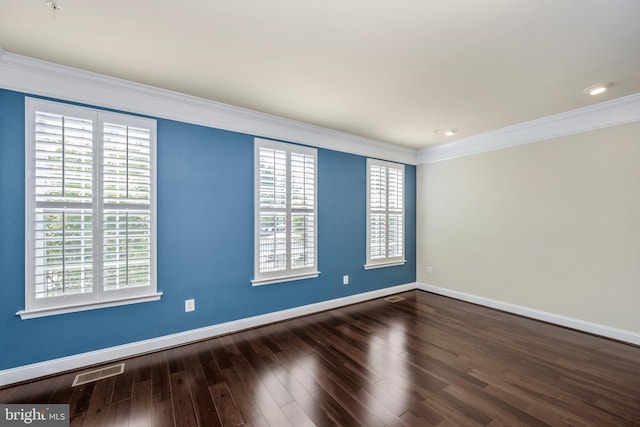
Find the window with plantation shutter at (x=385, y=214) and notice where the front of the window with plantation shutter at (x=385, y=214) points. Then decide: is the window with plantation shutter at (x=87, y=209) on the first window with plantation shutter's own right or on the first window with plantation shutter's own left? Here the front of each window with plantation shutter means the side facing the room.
on the first window with plantation shutter's own right

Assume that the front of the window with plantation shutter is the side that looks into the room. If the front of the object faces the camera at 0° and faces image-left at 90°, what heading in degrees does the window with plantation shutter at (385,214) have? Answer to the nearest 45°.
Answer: approximately 315°

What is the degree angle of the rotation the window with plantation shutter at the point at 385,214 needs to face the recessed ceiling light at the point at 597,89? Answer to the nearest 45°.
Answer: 0° — it already faces it

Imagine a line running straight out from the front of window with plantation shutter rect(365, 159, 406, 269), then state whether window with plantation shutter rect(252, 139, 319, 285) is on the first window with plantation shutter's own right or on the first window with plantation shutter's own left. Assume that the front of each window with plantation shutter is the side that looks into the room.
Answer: on the first window with plantation shutter's own right

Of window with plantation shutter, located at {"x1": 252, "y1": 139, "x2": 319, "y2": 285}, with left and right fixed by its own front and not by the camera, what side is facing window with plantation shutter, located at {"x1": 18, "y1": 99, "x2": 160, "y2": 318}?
right

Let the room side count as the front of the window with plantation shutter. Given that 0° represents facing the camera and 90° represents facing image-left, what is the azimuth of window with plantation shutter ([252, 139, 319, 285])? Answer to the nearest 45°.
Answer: approximately 315°

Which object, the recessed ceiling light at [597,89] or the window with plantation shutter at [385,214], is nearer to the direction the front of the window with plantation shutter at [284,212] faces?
the recessed ceiling light

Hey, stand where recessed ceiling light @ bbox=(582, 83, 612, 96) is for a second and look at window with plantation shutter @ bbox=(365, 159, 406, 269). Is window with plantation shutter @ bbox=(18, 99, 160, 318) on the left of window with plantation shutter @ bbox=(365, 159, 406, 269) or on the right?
left

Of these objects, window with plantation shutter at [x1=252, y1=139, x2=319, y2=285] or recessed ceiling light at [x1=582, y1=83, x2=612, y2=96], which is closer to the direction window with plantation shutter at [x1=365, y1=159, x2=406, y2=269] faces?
the recessed ceiling light
